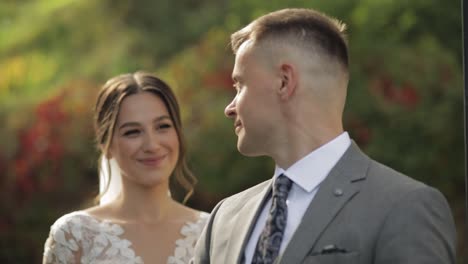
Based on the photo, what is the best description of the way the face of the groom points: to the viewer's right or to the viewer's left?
to the viewer's left

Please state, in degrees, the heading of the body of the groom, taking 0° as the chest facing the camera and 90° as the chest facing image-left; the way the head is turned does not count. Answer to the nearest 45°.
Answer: approximately 45°

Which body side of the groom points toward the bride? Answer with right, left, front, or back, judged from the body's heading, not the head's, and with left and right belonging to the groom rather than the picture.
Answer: right
